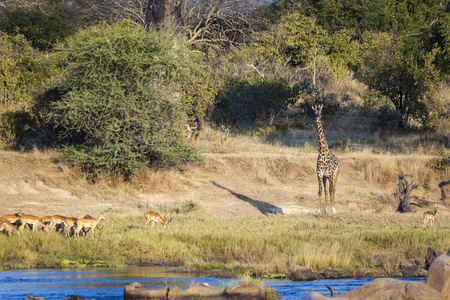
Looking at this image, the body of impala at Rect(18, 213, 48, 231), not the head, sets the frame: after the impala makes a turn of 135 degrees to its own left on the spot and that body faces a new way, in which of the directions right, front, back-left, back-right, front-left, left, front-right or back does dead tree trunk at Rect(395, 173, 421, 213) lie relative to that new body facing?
back-right

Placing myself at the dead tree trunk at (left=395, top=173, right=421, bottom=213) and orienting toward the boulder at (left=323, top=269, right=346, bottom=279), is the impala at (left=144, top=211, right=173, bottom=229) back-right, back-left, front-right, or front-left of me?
front-right

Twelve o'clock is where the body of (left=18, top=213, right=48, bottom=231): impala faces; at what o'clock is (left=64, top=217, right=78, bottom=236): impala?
(left=64, top=217, right=78, bottom=236): impala is roughly at 1 o'clock from (left=18, top=213, right=48, bottom=231): impala.

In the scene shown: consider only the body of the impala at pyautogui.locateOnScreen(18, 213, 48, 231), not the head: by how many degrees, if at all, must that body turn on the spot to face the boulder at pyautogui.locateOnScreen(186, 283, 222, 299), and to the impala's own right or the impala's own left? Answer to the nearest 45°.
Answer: approximately 45° to the impala's own right

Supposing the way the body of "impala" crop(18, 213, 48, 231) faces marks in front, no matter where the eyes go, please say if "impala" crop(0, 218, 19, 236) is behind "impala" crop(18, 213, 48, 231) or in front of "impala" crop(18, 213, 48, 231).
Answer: behind

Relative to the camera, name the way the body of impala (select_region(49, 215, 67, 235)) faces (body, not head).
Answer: to the viewer's right

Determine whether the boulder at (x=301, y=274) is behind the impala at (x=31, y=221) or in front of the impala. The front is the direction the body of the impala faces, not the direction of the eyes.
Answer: in front

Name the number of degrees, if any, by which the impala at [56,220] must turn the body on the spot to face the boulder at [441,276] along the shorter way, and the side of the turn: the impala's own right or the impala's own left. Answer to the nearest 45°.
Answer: approximately 45° to the impala's own right

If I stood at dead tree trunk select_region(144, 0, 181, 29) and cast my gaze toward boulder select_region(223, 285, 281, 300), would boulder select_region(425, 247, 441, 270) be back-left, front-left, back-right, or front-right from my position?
front-left

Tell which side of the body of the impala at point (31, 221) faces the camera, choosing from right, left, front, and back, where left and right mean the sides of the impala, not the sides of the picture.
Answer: right

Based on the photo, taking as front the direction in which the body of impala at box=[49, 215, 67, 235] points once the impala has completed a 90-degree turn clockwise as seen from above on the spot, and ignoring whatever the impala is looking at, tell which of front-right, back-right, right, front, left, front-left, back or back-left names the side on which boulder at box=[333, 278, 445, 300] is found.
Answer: front-left
